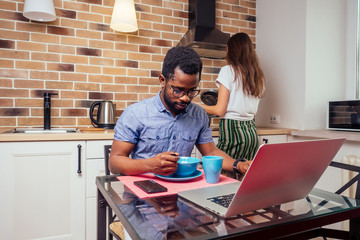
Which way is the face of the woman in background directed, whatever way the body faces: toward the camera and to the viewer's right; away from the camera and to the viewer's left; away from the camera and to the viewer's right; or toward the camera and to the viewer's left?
away from the camera and to the viewer's left

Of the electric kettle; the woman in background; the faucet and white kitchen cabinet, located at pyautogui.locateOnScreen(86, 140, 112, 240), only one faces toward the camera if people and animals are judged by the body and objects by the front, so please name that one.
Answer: the white kitchen cabinet

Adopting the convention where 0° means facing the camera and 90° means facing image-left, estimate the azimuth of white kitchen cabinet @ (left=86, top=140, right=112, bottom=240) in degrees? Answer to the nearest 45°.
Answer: approximately 0°

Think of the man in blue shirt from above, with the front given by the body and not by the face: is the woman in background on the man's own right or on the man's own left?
on the man's own left

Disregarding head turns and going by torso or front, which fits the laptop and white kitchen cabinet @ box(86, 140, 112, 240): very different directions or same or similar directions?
very different directions

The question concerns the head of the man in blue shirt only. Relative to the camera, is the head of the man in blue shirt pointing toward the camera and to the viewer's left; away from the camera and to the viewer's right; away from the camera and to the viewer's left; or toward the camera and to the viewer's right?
toward the camera and to the viewer's right

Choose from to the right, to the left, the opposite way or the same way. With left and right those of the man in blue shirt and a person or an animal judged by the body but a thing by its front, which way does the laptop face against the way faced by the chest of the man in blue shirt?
the opposite way

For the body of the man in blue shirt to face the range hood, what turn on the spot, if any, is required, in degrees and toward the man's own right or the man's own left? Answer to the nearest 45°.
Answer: approximately 135° to the man's own left

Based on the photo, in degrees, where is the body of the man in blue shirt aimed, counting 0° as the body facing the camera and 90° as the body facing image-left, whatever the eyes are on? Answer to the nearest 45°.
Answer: approximately 315°
